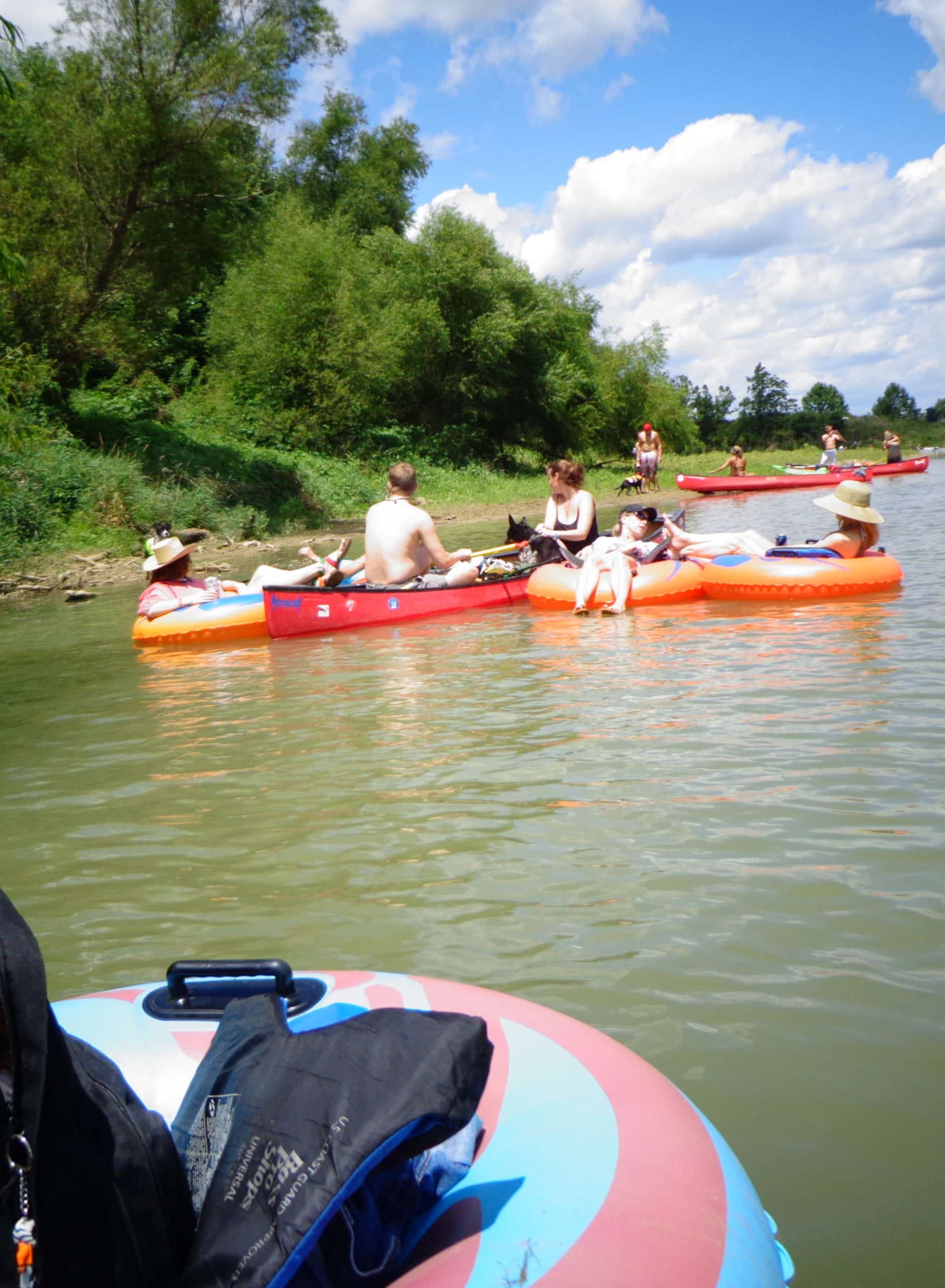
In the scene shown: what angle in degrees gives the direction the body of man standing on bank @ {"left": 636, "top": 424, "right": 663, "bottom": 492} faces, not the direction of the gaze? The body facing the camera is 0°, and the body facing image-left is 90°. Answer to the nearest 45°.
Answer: approximately 0°

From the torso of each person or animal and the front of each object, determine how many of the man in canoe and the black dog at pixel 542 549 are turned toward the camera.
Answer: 0

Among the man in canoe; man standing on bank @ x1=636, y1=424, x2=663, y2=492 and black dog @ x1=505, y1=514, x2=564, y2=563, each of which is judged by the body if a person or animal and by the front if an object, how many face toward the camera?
1

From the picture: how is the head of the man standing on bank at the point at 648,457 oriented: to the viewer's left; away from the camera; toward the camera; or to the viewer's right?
toward the camera

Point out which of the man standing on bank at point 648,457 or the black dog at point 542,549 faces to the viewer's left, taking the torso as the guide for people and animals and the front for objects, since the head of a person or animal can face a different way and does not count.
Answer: the black dog

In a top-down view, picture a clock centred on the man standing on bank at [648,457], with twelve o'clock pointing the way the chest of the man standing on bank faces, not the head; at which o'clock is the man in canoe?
The man in canoe is roughly at 12 o'clock from the man standing on bank.

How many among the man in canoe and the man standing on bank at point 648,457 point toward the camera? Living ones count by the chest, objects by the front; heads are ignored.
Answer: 1

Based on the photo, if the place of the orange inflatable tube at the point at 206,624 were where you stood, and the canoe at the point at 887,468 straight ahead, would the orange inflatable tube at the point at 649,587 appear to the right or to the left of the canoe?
right

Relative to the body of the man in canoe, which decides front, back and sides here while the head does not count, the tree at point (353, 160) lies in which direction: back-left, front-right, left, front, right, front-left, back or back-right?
front-left

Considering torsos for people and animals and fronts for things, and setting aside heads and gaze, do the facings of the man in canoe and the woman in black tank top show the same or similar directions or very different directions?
very different directions

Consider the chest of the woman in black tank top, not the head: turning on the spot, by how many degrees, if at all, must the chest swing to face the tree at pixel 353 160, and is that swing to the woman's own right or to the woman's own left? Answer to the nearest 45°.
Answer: approximately 135° to the woman's own right

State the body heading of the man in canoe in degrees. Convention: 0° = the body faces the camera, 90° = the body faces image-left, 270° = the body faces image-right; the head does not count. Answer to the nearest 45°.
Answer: approximately 225°

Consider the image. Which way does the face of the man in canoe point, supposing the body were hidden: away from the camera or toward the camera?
away from the camera

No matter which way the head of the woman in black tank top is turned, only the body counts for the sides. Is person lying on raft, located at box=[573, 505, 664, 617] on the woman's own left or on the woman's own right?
on the woman's own left

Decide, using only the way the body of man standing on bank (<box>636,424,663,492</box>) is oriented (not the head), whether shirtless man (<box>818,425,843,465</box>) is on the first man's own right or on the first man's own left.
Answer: on the first man's own left

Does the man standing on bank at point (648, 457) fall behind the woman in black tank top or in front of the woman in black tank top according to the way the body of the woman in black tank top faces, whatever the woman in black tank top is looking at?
behind

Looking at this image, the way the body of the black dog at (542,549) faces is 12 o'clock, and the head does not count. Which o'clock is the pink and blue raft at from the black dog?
The pink and blue raft is roughly at 9 o'clock from the black dog.

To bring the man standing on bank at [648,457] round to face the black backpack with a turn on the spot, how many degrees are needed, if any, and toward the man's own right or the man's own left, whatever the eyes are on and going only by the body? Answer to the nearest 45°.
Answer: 0° — they already face it

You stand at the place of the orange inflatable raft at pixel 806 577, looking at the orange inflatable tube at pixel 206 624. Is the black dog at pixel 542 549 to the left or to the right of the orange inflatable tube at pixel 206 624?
right
